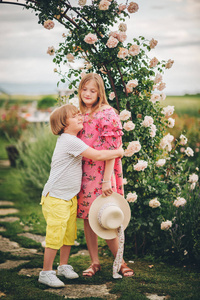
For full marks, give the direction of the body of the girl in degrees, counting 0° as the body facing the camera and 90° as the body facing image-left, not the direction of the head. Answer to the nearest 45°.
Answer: approximately 45°
